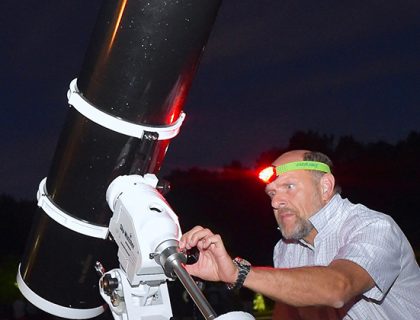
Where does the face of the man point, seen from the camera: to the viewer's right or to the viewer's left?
to the viewer's left

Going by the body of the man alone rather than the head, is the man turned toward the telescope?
yes

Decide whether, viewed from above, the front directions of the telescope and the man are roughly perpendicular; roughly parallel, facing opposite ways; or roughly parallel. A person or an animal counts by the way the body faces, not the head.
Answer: roughly perpendicular

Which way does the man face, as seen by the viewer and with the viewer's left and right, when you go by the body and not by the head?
facing the viewer and to the left of the viewer
